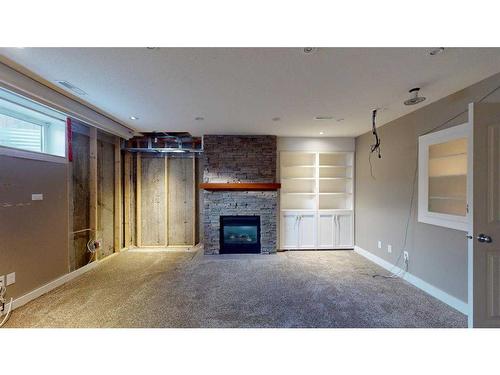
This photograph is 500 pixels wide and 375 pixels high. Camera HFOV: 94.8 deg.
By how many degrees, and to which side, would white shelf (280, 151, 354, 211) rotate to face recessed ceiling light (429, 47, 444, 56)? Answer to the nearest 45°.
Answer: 0° — it already faces it

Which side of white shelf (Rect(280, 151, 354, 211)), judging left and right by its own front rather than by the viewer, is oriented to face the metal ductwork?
right

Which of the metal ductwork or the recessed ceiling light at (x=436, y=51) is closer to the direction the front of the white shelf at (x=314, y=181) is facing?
the recessed ceiling light

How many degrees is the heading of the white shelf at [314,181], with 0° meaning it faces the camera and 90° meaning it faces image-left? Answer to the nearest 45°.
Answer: approximately 0°
